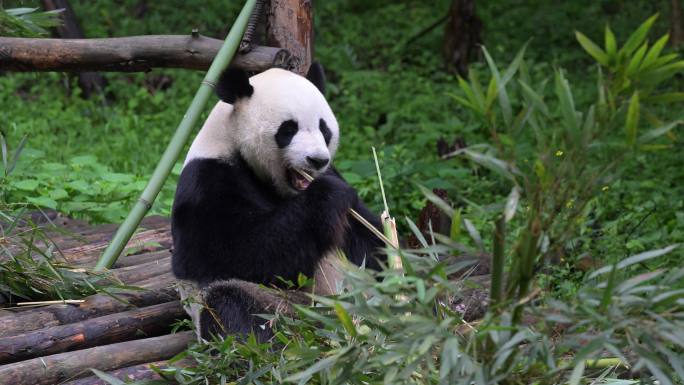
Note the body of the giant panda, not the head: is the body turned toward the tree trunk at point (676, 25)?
no

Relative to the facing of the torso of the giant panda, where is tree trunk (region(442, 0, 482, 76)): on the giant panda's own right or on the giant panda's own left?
on the giant panda's own left

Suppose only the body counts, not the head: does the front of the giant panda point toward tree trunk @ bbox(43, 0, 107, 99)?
no

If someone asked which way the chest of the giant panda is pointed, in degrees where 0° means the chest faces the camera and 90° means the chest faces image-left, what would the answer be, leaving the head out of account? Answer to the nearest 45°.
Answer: approximately 315°

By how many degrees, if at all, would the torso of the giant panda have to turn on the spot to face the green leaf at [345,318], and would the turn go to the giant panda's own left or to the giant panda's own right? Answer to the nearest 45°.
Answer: approximately 45° to the giant panda's own right

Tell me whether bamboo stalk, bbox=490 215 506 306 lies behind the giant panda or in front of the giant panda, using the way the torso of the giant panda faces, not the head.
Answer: in front

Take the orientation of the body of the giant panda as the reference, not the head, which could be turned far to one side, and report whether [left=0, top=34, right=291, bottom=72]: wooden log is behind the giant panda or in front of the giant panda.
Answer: behind

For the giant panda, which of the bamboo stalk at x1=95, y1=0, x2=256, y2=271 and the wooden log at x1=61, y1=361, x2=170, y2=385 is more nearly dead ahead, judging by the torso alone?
the wooden log

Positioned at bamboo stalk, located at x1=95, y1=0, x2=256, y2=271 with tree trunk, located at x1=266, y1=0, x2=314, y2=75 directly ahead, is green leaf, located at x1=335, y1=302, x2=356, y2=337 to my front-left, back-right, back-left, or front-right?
back-right

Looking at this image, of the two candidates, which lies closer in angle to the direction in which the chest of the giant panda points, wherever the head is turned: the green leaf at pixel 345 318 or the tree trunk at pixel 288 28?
the green leaf

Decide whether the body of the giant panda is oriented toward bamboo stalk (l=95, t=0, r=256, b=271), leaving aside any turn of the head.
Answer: no

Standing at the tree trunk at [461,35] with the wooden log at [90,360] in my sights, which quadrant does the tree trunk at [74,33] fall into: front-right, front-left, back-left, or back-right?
front-right

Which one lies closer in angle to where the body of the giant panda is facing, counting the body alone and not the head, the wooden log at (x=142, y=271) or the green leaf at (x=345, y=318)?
the green leaf

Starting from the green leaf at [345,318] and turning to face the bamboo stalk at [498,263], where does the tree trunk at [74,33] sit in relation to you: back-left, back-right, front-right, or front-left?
back-left

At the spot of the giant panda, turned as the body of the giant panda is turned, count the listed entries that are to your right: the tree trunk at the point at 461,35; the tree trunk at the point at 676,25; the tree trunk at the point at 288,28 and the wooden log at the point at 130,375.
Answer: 1

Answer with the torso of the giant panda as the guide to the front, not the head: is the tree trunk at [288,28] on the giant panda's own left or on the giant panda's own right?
on the giant panda's own left

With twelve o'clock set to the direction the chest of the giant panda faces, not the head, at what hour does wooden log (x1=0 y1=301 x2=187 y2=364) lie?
The wooden log is roughly at 4 o'clock from the giant panda.
